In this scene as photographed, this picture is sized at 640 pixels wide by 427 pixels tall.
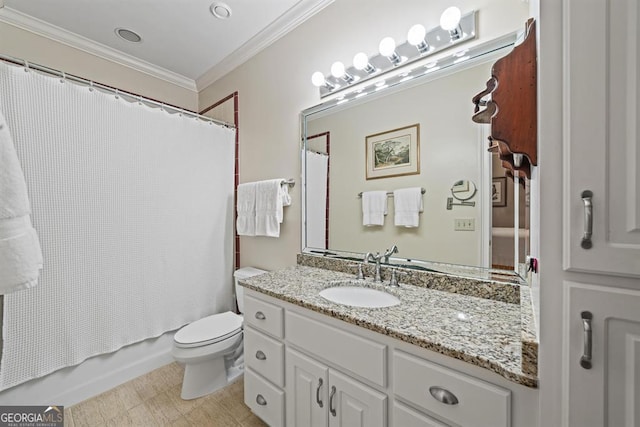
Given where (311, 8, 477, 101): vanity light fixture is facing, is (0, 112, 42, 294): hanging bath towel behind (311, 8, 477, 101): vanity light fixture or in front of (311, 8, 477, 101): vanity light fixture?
in front

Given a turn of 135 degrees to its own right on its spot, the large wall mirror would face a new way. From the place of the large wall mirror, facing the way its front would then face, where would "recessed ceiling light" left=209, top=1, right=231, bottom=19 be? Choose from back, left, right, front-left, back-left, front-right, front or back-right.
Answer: left

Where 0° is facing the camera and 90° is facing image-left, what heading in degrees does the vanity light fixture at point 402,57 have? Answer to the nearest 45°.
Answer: approximately 45°
